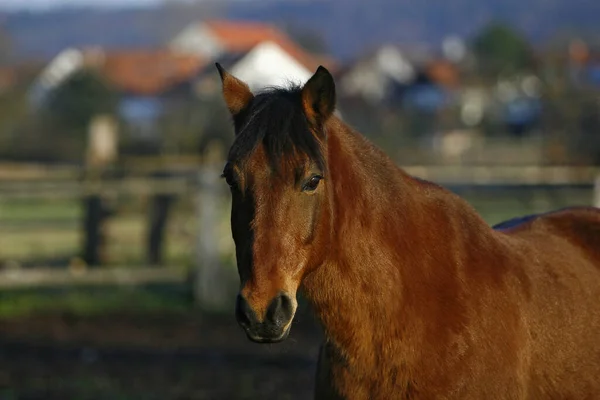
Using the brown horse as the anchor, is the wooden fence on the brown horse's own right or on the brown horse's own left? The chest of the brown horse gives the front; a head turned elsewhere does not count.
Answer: on the brown horse's own right

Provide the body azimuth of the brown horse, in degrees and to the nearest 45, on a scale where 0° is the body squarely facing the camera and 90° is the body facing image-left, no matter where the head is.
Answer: approximately 45°

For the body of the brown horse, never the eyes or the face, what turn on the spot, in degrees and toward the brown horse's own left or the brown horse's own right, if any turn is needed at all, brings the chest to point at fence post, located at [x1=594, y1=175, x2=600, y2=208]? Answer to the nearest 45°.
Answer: approximately 135° to the brown horse's own right
